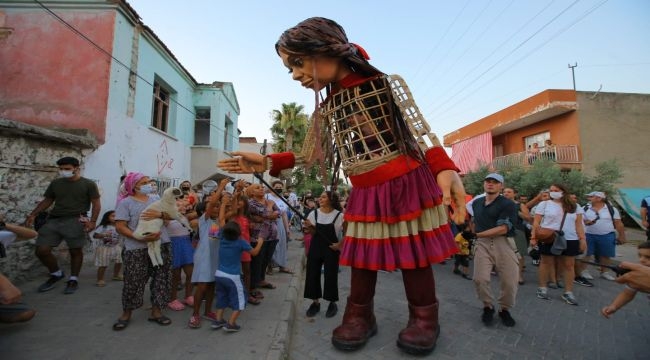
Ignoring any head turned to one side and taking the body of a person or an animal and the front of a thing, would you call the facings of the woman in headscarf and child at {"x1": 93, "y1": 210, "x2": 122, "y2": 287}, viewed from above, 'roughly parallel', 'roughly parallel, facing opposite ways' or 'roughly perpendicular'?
roughly parallel

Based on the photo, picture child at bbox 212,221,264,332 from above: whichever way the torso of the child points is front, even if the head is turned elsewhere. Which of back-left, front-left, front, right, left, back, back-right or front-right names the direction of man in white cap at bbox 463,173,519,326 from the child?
front-right

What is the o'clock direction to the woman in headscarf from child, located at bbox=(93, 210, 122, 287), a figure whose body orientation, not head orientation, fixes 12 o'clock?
The woman in headscarf is roughly at 1 o'clock from the child.

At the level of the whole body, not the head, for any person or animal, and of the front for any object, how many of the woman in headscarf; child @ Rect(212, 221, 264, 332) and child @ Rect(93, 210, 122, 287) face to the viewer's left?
0

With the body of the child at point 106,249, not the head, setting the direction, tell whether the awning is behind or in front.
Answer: in front

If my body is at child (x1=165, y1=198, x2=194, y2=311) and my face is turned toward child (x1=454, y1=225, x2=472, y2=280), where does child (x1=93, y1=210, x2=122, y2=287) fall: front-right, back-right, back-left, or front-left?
back-left

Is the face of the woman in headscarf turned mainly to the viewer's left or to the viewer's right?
to the viewer's right

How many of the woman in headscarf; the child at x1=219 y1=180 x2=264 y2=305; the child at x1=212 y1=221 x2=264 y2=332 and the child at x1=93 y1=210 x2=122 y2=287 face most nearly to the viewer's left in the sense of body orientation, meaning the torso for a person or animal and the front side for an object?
0

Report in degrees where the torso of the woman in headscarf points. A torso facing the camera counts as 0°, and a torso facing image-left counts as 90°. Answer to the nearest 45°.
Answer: approximately 315°

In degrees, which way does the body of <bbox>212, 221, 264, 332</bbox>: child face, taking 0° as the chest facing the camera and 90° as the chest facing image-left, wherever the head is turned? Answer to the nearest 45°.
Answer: approximately 225°
